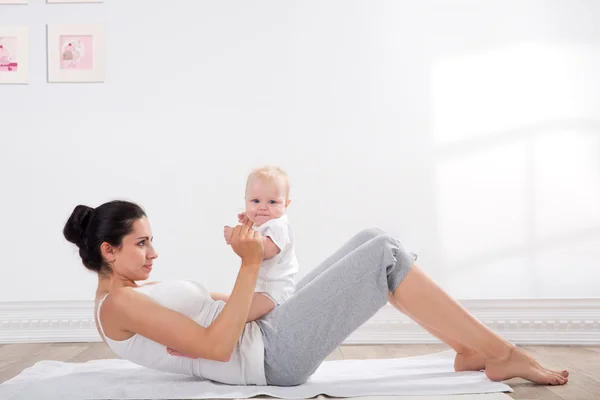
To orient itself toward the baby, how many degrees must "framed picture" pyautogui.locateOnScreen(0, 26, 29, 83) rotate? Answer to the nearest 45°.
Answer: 0° — it already faces them

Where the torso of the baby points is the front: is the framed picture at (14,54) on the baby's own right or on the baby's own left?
on the baby's own right
